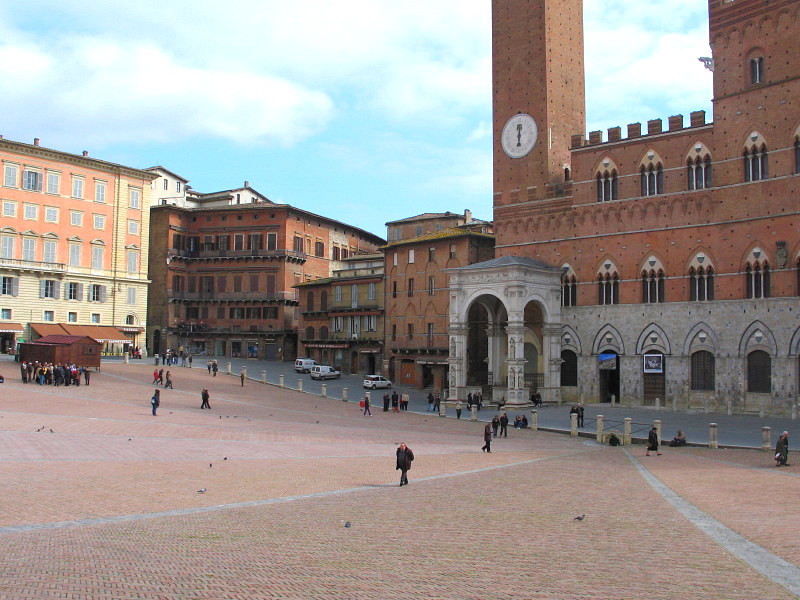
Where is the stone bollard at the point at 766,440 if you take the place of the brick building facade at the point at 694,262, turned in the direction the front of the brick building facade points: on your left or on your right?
on your left

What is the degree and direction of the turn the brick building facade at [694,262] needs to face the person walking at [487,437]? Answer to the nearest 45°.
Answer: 0° — it already faces them

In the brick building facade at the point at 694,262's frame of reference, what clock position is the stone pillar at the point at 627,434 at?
The stone pillar is roughly at 11 o'clock from the brick building facade.

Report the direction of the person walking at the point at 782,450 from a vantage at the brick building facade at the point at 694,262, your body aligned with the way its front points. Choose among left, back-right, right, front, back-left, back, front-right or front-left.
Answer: front-left

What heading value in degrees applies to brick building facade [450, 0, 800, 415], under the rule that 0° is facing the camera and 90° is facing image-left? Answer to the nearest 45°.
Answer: approximately 45°

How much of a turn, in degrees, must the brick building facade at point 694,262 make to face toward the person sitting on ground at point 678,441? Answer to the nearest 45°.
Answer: approximately 45° to its left

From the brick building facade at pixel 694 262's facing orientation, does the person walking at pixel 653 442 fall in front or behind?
in front
